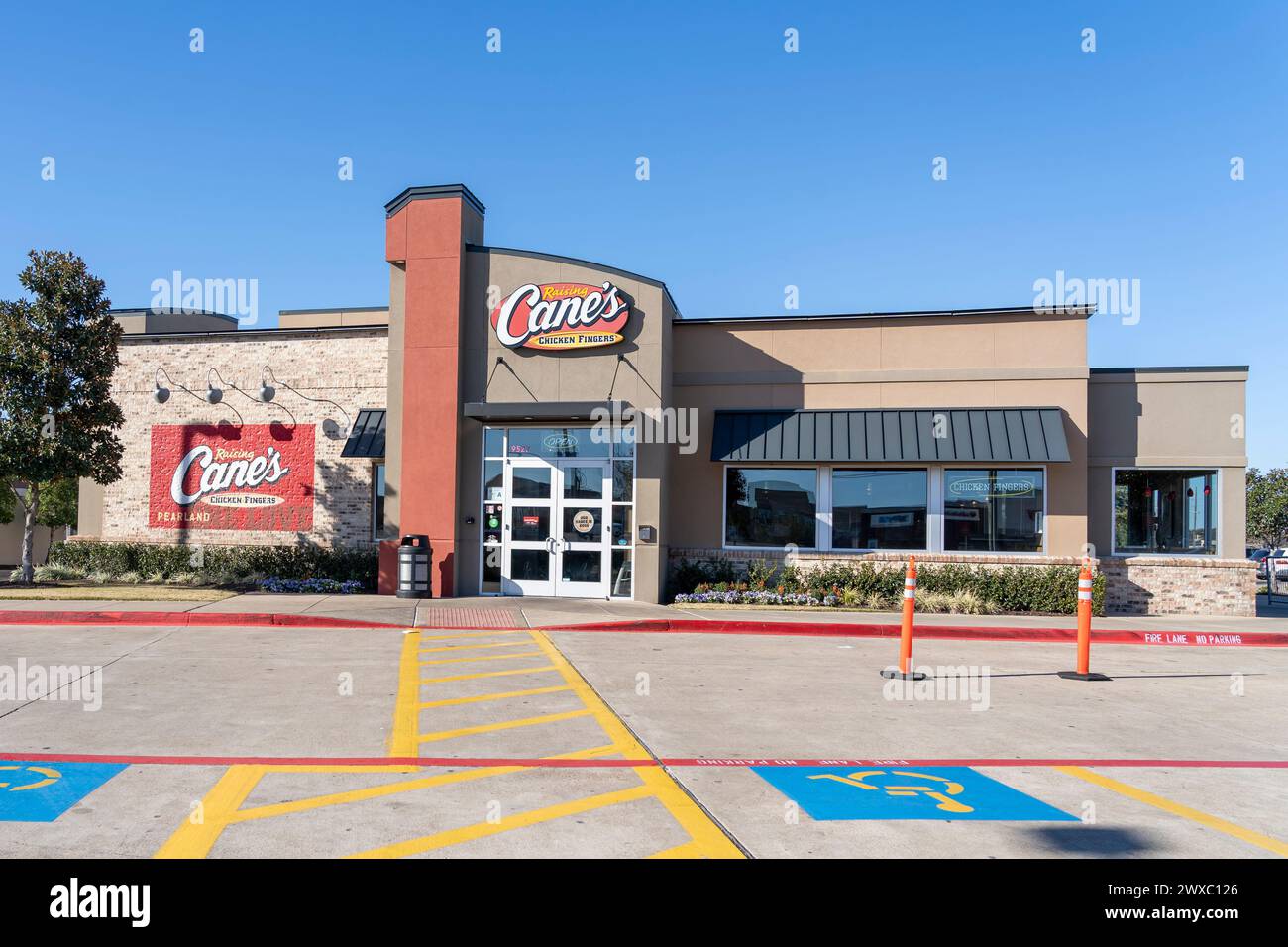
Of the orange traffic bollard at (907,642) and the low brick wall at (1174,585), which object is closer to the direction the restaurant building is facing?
the orange traffic bollard

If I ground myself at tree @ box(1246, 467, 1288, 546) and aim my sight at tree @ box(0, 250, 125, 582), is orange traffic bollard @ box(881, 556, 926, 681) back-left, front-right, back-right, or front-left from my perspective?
front-left

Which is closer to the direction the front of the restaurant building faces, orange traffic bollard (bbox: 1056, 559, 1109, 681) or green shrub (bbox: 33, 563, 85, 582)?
the orange traffic bollard

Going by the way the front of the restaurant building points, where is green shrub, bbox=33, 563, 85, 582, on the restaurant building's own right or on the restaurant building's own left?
on the restaurant building's own right

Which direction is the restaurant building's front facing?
toward the camera

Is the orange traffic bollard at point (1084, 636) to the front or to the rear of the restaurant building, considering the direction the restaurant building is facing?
to the front

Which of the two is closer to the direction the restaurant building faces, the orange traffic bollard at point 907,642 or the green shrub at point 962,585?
the orange traffic bollard

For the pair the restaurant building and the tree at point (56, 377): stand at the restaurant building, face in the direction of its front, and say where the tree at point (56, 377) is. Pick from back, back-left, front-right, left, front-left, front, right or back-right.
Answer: right

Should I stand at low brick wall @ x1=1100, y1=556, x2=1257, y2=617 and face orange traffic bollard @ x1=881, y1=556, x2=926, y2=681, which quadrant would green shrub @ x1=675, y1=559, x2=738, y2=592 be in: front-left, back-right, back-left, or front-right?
front-right

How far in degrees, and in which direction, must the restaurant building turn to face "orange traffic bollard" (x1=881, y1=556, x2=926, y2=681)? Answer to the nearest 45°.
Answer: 0° — it already faces it

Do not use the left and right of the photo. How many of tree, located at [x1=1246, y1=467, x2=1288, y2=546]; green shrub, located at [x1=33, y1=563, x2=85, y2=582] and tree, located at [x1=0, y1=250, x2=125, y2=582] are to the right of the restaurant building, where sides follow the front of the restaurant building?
2
